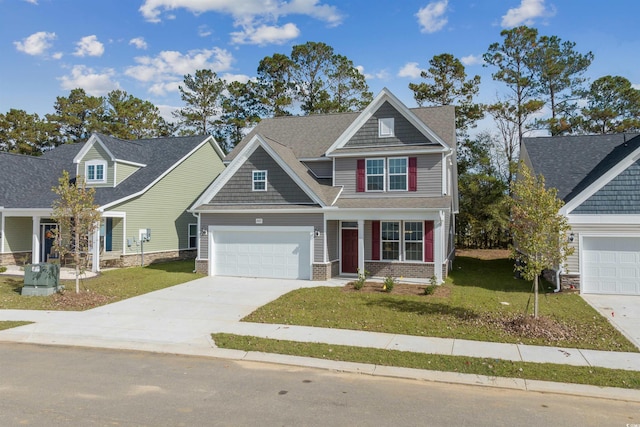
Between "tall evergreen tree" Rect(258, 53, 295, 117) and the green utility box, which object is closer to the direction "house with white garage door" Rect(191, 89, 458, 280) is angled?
the green utility box

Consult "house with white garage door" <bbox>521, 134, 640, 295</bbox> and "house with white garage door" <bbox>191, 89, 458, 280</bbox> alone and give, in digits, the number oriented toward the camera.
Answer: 2

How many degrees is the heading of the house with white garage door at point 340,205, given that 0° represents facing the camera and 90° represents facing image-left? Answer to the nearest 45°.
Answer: approximately 0°

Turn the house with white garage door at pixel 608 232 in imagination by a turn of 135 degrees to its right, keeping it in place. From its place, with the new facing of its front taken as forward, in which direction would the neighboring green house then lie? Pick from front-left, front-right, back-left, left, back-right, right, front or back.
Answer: front-left

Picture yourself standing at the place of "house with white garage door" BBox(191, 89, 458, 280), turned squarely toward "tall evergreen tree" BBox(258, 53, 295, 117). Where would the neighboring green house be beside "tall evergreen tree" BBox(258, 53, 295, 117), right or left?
left

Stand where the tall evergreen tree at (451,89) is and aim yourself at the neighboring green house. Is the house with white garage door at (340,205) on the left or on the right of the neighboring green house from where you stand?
left

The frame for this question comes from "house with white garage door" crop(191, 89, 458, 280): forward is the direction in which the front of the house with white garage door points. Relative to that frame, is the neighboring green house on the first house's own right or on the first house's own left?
on the first house's own right

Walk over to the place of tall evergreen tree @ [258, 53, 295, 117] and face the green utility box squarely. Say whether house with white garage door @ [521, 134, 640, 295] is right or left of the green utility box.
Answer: left

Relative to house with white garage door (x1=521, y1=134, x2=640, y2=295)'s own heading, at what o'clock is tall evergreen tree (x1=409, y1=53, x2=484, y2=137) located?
The tall evergreen tree is roughly at 5 o'clock from the house with white garage door.

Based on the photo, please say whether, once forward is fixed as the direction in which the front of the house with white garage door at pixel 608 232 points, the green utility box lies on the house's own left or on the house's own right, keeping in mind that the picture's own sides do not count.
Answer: on the house's own right

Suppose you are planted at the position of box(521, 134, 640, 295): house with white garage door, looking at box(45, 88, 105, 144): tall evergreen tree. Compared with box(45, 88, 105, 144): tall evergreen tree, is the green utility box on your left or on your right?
left

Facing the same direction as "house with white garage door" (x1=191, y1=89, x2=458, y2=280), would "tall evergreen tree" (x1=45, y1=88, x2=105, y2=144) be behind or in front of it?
behind

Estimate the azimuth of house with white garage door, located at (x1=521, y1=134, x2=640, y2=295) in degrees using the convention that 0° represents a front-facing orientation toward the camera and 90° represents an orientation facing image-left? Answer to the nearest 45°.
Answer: approximately 0°
